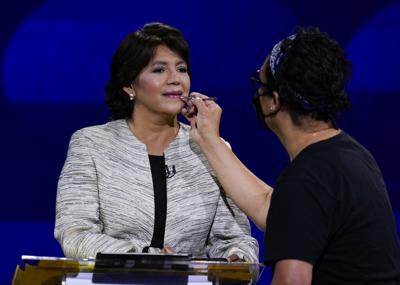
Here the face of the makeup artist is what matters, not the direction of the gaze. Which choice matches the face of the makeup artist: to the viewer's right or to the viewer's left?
to the viewer's left

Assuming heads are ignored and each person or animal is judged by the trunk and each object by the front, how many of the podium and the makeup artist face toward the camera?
1

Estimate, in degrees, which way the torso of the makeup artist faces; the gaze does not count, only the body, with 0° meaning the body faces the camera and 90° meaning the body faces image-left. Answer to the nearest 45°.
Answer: approximately 135°

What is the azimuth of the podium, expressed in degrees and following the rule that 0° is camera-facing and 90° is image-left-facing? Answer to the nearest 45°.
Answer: approximately 0°
